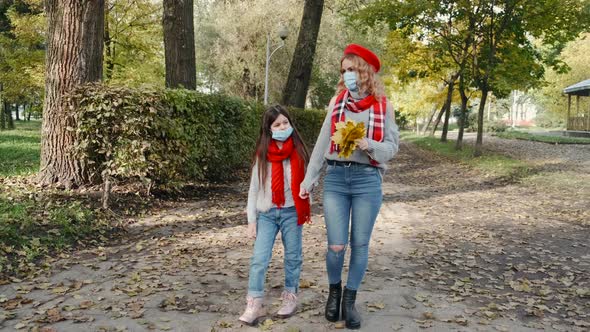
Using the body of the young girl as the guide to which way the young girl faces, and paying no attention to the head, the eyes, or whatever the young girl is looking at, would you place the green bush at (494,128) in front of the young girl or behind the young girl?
behind

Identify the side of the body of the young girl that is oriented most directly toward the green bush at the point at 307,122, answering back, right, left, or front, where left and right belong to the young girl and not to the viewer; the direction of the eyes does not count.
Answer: back

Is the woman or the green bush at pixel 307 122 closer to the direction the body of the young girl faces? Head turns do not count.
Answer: the woman

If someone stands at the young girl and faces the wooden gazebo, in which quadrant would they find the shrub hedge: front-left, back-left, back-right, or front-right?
front-left

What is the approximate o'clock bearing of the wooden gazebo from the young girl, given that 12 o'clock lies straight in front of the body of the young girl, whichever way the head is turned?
The wooden gazebo is roughly at 7 o'clock from the young girl.

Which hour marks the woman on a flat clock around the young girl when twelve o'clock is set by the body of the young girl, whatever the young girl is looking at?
The woman is roughly at 10 o'clock from the young girl.

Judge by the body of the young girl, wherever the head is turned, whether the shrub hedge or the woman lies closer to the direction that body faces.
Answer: the woman

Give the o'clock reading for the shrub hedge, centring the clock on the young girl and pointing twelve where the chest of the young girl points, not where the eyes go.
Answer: The shrub hedge is roughly at 5 o'clock from the young girl.

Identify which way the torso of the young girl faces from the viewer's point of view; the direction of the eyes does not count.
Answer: toward the camera
